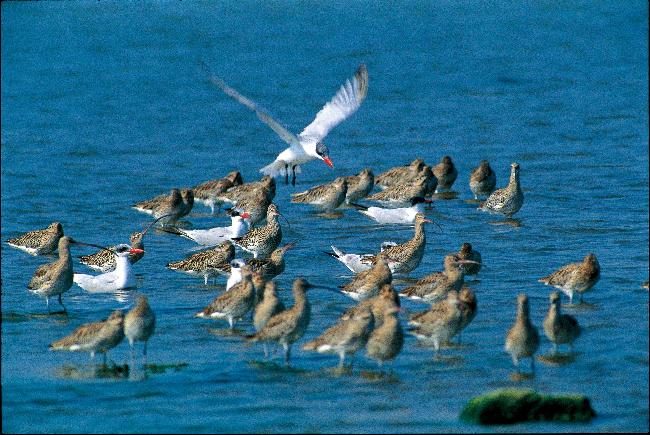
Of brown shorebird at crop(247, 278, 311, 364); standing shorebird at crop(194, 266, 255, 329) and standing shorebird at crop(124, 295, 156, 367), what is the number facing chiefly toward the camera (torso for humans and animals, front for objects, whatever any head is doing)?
1

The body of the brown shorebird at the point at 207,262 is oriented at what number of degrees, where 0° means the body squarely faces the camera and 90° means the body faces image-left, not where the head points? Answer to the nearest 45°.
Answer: approximately 270°

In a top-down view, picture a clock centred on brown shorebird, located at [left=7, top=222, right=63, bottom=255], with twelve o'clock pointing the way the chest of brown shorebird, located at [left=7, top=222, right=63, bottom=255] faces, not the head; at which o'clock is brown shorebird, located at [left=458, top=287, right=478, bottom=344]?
brown shorebird, located at [left=458, top=287, right=478, bottom=344] is roughly at 2 o'clock from brown shorebird, located at [left=7, top=222, right=63, bottom=255].

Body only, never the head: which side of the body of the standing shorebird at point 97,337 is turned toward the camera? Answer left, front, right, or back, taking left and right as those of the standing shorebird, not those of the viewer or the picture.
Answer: right

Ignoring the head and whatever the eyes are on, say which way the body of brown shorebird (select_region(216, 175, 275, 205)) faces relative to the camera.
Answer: to the viewer's right

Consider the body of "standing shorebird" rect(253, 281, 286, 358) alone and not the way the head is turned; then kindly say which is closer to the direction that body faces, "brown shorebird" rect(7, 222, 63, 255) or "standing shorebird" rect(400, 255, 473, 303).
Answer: the standing shorebird

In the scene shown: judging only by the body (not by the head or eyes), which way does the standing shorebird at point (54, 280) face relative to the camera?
to the viewer's right

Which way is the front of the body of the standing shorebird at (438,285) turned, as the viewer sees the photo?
to the viewer's right

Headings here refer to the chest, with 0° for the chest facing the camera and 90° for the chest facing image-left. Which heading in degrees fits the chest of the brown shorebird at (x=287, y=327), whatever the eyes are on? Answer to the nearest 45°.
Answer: approximately 270°

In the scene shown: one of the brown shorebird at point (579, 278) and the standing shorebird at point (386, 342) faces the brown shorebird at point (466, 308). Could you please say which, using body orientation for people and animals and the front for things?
the standing shorebird

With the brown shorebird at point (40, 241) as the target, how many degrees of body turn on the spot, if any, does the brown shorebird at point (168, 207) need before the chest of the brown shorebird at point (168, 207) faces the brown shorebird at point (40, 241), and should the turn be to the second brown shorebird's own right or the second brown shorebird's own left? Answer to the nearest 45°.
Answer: approximately 135° to the second brown shorebird's own right
